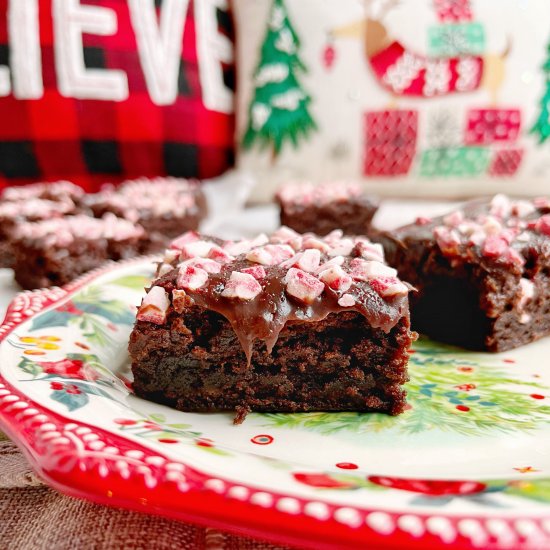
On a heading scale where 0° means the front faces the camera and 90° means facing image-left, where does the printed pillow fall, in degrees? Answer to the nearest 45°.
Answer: approximately 0°

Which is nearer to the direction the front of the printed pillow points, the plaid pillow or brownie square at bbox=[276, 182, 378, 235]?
the brownie square

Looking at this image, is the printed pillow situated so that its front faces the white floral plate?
yes

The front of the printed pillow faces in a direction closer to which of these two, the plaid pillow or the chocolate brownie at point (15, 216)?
the chocolate brownie

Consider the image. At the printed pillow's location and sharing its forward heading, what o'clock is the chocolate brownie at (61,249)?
The chocolate brownie is roughly at 1 o'clock from the printed pillow.

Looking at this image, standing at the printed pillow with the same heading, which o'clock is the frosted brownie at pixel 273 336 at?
The frosted brownie is roughly at 12 o'clock from the printed pillow.

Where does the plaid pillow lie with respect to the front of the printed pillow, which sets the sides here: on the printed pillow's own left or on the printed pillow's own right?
on the printed pillow's own right
